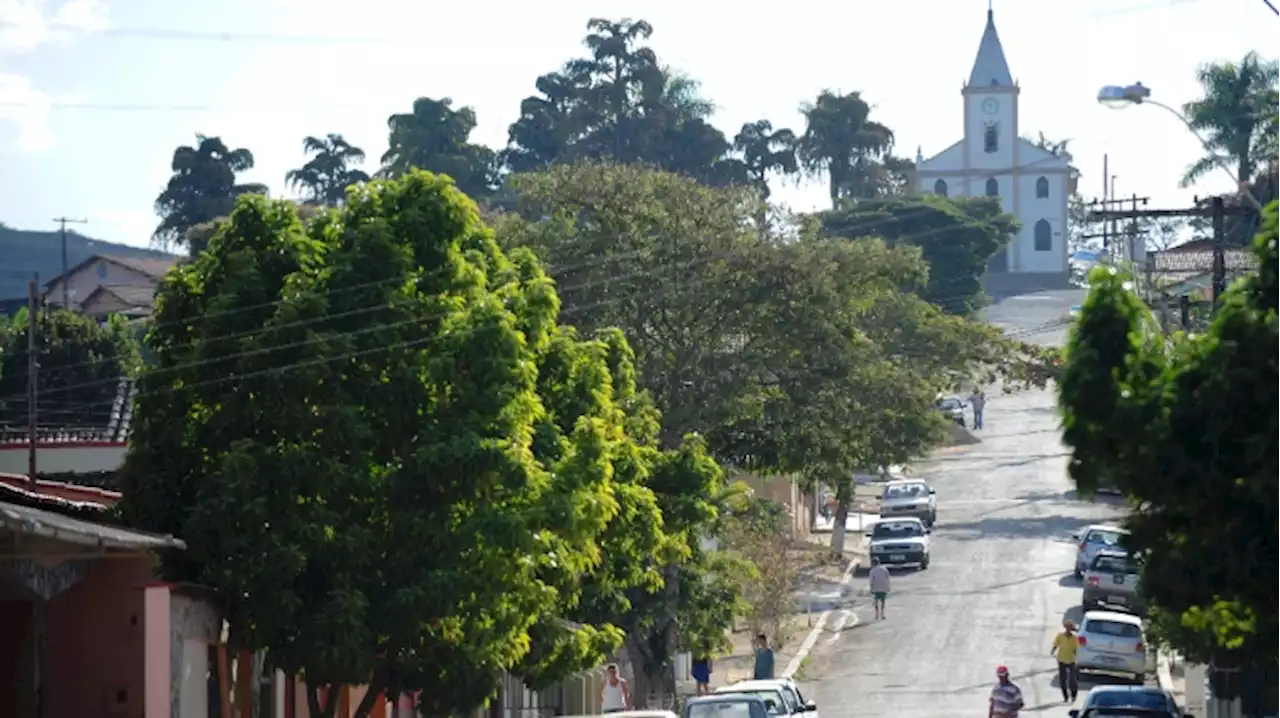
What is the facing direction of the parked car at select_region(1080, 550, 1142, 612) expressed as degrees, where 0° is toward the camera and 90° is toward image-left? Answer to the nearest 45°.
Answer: approximately 180°

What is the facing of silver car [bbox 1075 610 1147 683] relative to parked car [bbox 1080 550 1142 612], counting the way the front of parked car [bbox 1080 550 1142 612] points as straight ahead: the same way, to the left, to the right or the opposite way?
the same way

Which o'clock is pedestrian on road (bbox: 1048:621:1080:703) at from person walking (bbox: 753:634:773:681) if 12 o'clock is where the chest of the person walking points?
The pedestrian on road is roughly at 9 o'clock from the person walking.

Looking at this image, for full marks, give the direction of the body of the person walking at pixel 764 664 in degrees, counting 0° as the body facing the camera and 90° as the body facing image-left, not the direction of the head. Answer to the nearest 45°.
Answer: approximately 0°

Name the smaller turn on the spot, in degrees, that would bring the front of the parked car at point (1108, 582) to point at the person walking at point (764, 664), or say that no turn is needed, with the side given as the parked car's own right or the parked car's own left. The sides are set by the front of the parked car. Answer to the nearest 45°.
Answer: approximately 135° to the parked car's own left

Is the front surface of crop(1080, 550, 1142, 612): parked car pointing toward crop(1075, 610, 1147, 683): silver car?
no

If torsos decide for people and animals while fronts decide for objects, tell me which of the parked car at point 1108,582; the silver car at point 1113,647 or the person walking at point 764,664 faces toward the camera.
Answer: the person walking

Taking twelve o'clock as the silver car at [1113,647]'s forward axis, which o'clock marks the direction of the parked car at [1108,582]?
The parked car is roughly at 12 o'clock from the silver car.

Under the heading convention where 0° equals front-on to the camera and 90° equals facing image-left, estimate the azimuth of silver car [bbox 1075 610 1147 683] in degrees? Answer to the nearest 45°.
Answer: approximately 180°

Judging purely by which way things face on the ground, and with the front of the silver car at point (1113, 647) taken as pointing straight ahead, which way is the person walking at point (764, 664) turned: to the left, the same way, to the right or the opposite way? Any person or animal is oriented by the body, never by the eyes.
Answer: the opposite way

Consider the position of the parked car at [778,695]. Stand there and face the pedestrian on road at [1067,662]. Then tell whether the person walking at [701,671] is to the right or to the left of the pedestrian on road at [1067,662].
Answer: left

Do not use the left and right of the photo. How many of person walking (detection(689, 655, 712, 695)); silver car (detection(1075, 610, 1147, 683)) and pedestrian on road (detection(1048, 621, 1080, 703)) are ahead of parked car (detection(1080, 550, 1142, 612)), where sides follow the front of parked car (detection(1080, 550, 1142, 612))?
0

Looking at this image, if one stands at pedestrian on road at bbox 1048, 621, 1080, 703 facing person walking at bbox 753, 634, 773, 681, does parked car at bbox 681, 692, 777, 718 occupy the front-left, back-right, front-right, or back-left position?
front-left

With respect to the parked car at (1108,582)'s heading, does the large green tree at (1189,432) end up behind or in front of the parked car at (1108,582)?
behind

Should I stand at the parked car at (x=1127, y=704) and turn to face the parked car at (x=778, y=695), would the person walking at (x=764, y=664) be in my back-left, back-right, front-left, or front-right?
front-right
